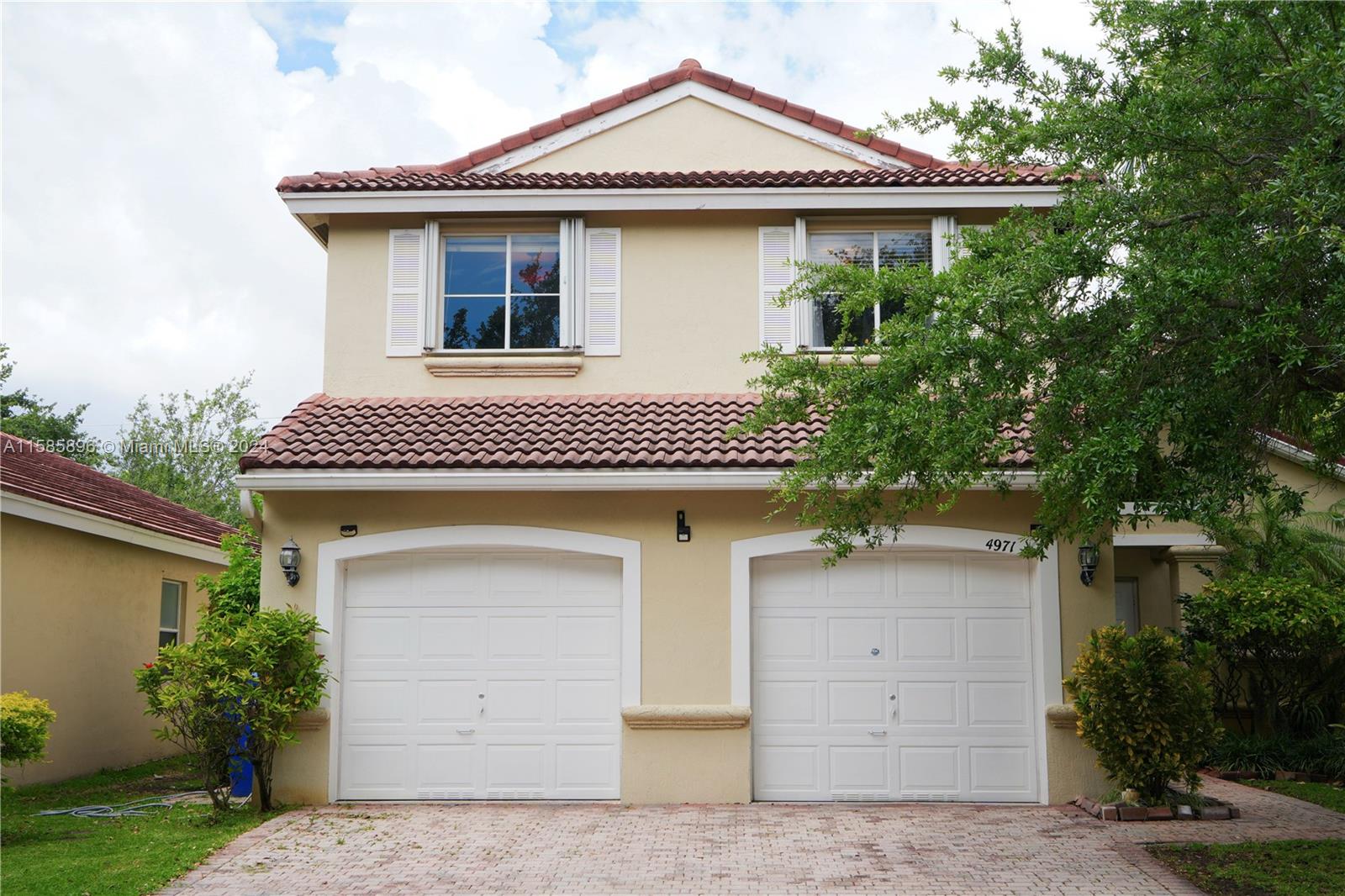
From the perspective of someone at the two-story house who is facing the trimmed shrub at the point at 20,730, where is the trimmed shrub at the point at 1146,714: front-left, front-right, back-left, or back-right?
back-left

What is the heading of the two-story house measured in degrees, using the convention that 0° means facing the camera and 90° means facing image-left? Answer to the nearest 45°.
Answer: approximately 0°

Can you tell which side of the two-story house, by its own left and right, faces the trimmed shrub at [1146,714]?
left

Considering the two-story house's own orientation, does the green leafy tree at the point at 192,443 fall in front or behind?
behind

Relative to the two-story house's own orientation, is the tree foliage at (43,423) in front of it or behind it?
behind

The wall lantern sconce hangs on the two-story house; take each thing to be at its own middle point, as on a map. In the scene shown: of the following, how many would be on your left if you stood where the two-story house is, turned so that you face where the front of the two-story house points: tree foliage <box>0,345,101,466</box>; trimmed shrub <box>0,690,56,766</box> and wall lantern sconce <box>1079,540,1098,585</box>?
1

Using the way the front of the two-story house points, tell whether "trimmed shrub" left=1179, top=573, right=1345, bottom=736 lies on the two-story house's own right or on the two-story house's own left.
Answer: on the two-story house's own left

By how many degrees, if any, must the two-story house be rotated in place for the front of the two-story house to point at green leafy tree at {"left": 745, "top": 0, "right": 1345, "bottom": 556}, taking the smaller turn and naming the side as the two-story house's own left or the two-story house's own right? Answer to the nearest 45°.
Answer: approximately 45° to the two-story house's own left
